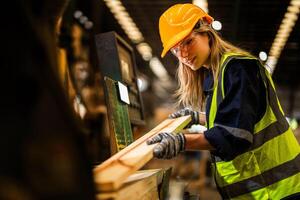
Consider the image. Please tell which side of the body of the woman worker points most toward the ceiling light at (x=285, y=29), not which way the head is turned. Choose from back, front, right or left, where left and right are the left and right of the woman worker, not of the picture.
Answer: right

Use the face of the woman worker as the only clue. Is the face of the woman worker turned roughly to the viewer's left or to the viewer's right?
to the viewer's left

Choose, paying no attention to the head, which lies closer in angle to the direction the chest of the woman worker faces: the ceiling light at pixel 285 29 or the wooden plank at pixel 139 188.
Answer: the wooden plank

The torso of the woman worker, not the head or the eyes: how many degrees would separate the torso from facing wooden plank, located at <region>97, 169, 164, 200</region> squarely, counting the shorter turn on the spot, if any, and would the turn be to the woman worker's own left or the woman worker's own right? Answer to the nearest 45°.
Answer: approximately 45° to the woman worker's own left

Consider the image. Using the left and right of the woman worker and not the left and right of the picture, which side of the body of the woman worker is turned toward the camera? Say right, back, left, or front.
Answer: left
